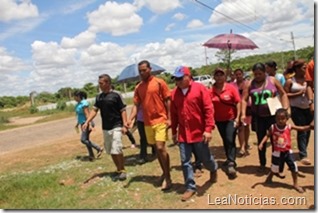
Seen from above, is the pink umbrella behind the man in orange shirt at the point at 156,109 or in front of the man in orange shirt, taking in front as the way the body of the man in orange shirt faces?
behind

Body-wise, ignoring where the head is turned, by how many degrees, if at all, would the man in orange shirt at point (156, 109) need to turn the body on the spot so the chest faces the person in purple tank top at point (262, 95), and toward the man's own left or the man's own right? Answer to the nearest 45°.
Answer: approximately 135° to the man's own left

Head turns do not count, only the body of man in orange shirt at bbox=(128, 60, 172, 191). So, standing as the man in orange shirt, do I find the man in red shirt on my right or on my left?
on my left

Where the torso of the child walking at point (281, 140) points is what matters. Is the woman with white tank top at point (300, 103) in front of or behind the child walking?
behind

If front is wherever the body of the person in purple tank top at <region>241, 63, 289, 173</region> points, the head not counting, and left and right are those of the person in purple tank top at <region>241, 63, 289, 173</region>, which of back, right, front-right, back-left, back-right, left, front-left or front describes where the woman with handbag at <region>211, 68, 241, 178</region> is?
right

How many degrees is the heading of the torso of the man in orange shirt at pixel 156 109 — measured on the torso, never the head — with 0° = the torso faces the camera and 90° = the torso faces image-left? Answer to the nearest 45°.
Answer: approximately 45°

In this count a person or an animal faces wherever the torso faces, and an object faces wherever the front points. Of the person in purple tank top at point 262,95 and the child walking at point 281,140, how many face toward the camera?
2
